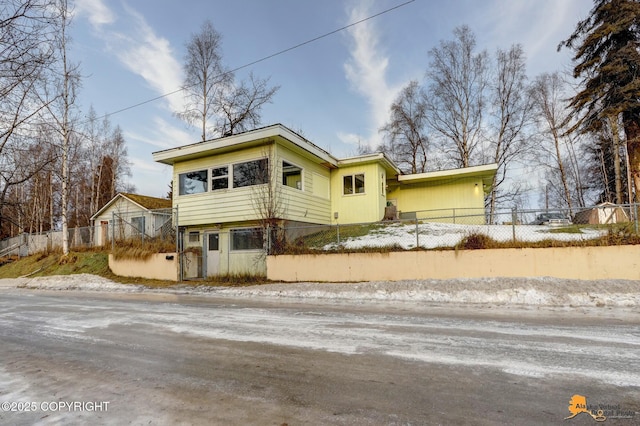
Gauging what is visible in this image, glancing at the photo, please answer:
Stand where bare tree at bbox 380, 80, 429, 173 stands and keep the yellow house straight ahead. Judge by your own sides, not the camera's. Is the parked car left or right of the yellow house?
left

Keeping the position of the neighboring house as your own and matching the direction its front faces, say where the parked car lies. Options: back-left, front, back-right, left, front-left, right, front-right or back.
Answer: left

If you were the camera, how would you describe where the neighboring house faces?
facing the viewer and to the left of the viewer

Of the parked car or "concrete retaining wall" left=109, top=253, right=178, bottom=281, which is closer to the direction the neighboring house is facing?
the concrete retaining wall

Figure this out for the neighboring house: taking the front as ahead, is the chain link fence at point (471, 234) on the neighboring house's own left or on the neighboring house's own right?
on the neighboring house's own left

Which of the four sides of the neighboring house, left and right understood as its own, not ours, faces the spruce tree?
left

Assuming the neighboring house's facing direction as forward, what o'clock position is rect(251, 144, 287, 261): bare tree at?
The bare tree is roughly at 10 o'clock from the neighboring house.
